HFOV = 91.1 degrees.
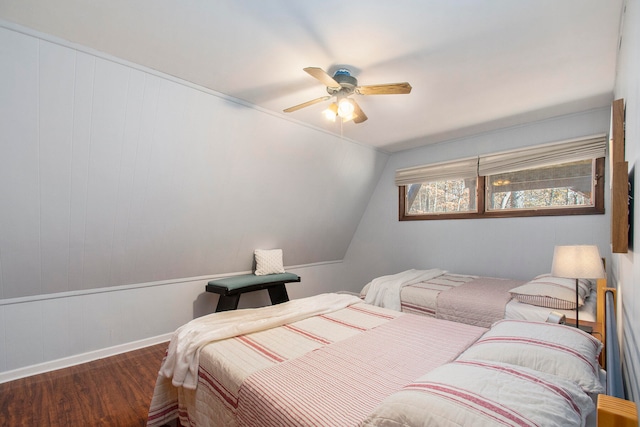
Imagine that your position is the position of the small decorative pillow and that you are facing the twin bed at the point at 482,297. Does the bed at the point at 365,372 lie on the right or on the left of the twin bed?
right

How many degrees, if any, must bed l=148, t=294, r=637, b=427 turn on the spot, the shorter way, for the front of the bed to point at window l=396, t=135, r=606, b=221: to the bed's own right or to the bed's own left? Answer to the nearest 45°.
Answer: approximately 90° to the bed's own right

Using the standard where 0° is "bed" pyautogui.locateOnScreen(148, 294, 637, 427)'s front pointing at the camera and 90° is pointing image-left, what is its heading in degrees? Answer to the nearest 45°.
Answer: approximately 135°

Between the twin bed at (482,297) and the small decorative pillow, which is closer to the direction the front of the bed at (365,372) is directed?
the small decorative pillow

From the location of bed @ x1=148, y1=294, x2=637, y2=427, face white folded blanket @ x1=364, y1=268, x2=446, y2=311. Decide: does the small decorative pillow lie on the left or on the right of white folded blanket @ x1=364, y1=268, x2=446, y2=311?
left
